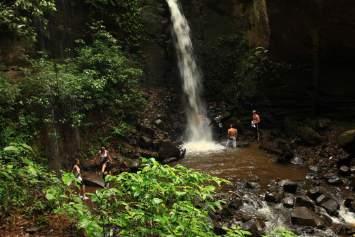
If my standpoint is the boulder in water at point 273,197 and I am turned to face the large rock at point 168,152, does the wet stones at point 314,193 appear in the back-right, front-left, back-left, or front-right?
back-right
